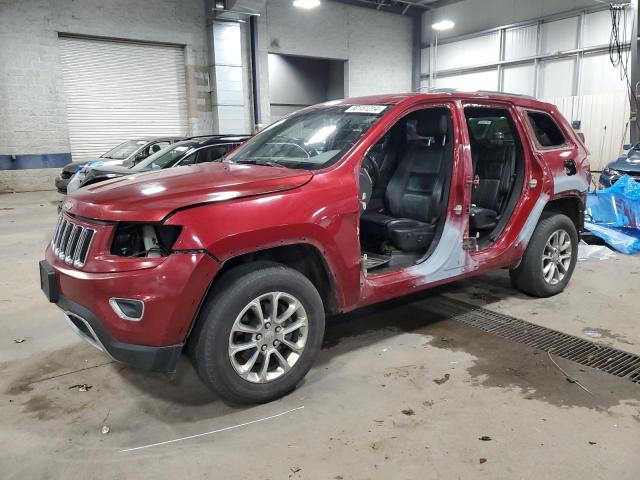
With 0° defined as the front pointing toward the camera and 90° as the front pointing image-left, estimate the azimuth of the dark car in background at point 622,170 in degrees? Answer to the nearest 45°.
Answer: approximately 45°

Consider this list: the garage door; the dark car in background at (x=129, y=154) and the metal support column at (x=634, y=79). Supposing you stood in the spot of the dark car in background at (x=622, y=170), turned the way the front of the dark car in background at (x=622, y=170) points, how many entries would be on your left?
0

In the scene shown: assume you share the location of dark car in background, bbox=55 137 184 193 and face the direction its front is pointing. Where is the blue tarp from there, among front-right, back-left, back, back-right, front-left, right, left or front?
left

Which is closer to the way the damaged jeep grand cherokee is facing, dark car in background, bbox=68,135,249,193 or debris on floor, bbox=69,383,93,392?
the debris on floor

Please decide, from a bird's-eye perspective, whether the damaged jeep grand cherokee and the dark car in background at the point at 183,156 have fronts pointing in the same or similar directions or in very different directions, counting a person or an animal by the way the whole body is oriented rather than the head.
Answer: same or similar directions

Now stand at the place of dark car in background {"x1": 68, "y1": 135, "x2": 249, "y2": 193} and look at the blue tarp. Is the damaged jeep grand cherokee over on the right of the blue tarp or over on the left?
right

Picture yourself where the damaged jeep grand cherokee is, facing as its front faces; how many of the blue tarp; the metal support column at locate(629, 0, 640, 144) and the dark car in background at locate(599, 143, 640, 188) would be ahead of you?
0

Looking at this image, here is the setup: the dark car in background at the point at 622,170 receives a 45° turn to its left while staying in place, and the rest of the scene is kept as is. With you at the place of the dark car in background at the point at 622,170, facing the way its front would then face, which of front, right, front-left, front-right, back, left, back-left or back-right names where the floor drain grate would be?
front

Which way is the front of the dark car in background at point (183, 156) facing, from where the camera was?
facing the viewer and to the left of the viewer

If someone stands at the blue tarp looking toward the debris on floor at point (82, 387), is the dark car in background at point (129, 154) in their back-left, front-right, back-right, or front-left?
front-right

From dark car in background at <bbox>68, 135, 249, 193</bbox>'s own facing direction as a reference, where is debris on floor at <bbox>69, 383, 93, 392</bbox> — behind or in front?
in front

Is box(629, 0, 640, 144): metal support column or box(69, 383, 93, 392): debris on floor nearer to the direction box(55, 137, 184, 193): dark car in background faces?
the debris on floor

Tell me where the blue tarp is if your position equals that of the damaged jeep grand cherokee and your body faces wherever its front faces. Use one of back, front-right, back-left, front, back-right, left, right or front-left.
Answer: back

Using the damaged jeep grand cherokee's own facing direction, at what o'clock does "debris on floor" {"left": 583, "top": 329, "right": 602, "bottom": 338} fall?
The debris on floor is roughly at 7 o'clock from the damaged jeep grand cherokee.

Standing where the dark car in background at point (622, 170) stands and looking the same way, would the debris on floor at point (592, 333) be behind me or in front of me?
in front

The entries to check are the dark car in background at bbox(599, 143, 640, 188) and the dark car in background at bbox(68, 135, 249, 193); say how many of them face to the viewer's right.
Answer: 0

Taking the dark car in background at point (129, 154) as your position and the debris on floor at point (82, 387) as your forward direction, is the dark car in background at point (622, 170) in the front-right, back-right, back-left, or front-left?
front-left
